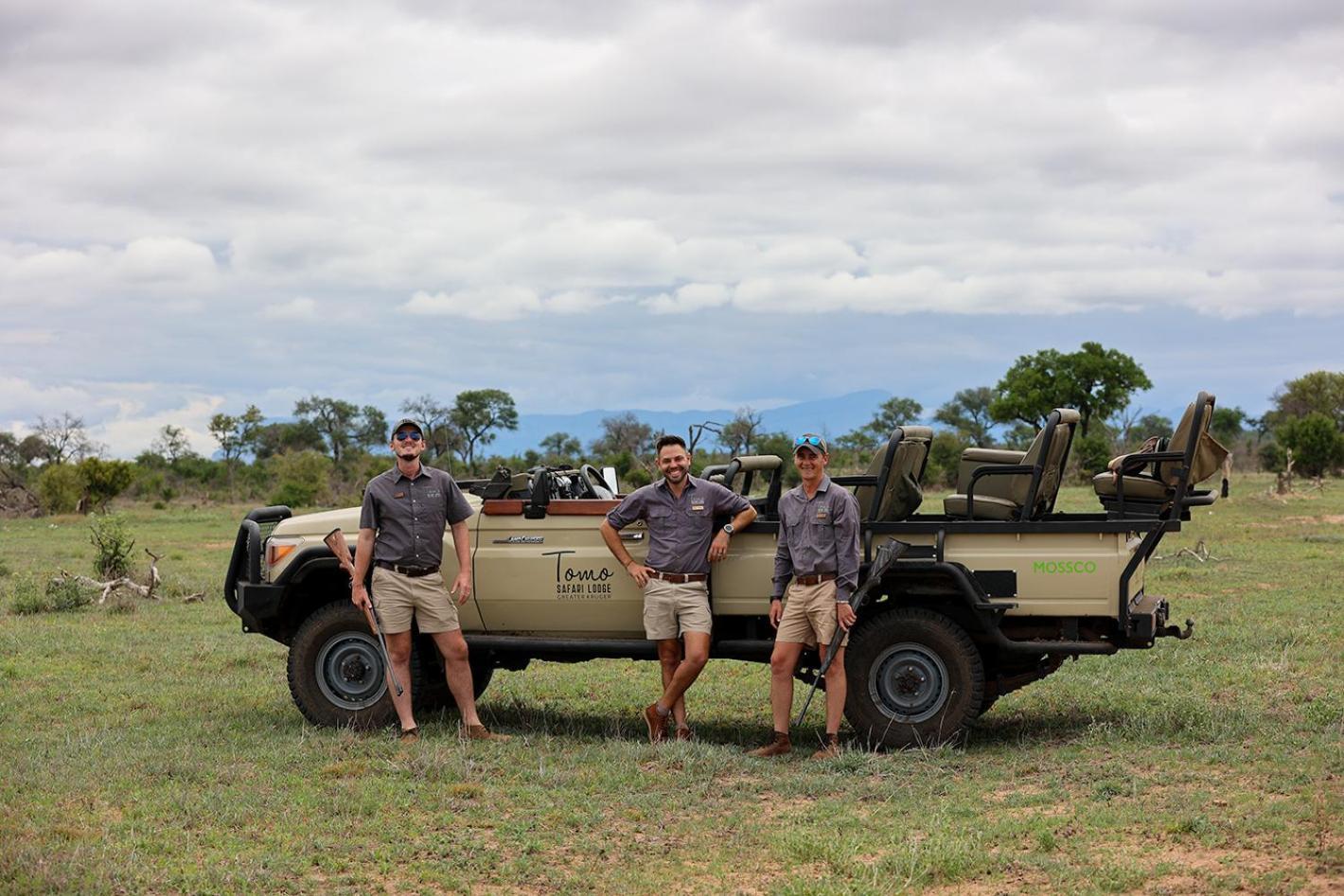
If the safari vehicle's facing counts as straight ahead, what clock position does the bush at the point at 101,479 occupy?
The bush is roughly at 2 o'clock from the safari vehicle.

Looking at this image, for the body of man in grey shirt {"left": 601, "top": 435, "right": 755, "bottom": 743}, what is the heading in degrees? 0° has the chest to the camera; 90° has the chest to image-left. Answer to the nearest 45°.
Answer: approximately 0°

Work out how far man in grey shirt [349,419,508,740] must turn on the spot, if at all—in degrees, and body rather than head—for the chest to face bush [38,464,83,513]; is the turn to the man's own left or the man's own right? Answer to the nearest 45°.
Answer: approximately 180°

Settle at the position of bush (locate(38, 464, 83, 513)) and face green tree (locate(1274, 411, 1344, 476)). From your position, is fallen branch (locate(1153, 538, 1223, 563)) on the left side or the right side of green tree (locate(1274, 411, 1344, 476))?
right

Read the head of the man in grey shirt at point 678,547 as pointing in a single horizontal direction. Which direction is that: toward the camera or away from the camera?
toward the camera

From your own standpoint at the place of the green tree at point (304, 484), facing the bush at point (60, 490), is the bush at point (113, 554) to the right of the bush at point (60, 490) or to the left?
left

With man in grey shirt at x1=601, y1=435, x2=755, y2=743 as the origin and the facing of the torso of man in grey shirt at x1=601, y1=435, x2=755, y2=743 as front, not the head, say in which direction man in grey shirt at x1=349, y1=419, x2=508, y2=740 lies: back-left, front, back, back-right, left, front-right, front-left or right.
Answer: right

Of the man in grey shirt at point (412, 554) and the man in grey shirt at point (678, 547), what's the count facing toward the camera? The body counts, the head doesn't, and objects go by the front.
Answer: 2

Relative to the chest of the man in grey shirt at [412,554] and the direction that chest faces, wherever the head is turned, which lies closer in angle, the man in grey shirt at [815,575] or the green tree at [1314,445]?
the man in grey shirt

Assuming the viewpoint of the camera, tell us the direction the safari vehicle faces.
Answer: facing to the left of the viewer

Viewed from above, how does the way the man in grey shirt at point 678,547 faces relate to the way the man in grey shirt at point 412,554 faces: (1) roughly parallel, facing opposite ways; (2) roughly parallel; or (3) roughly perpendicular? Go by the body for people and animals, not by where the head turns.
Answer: roughly parallel

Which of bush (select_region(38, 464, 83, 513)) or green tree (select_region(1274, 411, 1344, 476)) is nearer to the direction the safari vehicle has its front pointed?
the bush

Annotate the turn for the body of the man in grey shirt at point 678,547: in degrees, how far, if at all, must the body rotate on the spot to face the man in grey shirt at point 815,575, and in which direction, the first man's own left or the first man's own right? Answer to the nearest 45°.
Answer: approximately 90° to the first man's own left

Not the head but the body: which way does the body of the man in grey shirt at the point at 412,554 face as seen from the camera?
toward the camera

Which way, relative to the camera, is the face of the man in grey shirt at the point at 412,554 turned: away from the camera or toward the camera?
toward the camera
